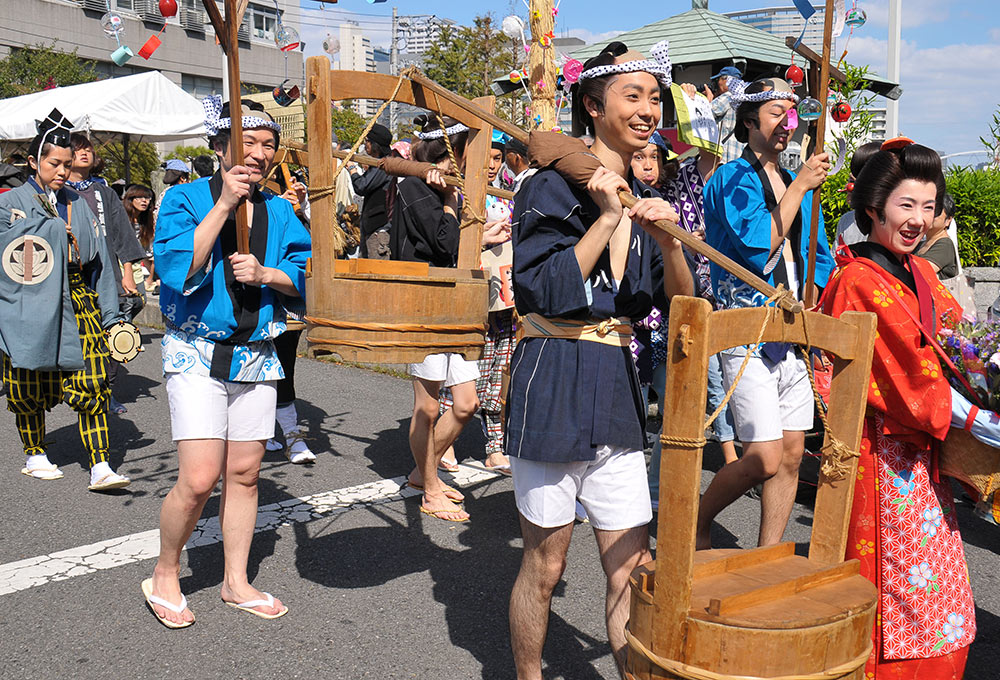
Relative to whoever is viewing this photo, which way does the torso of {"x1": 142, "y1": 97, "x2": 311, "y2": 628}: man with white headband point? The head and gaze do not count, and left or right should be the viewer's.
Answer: facing the viewer and to the right of the viewer

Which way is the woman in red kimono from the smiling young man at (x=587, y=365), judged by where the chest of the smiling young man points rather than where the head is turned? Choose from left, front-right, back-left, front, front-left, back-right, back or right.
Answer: front-left

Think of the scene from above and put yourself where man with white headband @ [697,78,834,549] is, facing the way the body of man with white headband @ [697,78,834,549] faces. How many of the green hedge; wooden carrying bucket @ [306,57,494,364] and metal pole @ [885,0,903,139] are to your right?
1

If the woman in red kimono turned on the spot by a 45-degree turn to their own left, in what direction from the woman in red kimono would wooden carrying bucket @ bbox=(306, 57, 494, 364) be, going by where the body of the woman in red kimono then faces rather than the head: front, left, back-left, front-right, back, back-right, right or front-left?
back

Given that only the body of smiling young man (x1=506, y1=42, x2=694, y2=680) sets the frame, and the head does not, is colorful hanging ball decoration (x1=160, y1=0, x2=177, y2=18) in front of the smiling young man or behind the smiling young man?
behind

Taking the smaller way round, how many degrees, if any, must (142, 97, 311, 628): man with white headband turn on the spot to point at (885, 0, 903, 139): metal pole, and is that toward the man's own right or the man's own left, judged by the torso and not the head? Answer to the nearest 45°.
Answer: approximately 90° to the man's own left

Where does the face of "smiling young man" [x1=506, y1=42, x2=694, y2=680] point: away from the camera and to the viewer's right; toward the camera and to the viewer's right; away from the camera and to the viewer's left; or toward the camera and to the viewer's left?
toward the camera and to the viewer's right

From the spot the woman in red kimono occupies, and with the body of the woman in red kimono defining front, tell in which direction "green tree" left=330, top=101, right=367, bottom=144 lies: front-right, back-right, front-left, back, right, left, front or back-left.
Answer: back

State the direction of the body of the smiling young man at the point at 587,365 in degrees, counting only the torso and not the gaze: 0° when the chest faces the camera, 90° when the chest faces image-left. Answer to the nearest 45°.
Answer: approximately 315°
